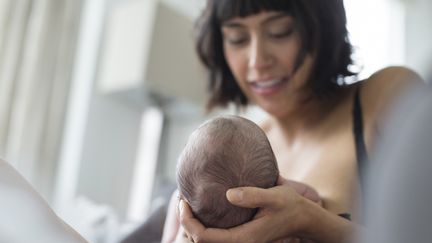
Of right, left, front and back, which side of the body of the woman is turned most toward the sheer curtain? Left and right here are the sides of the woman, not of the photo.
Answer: right

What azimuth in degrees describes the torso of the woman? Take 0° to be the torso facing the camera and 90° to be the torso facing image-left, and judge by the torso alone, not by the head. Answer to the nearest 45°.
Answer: approximately 45°
